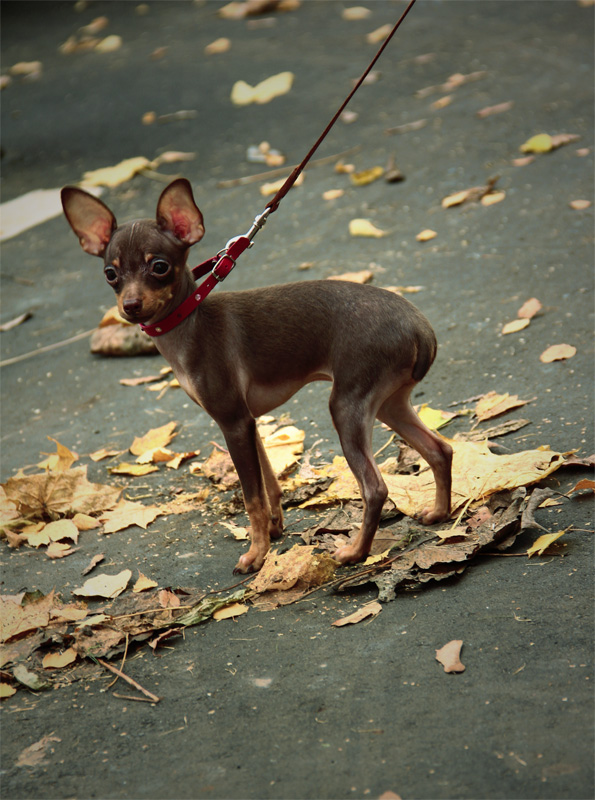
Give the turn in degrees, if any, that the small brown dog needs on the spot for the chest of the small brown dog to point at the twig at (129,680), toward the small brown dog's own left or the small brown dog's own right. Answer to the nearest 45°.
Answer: approximately 45° to the small brown dog's own left

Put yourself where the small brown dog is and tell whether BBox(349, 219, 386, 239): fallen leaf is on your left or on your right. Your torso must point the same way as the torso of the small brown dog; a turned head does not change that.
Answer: on your right

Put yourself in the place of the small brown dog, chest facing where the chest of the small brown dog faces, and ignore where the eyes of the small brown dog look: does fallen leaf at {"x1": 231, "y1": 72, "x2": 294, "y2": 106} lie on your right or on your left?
on your right

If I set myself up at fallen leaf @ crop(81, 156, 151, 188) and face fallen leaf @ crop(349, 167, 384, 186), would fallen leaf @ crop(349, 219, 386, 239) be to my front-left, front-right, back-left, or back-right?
front-right

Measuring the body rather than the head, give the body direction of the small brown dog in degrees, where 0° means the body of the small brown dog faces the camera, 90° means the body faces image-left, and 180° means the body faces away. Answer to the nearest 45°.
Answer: approximately 90°

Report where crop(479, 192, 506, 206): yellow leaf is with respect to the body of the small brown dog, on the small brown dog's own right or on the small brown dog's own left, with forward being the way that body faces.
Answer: on the small brown dog's own right

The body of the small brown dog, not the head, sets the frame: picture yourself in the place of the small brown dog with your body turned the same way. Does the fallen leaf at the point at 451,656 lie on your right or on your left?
on your left

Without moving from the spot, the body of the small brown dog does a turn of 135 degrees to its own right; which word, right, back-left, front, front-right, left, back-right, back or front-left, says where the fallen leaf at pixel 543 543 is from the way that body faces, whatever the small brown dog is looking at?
right

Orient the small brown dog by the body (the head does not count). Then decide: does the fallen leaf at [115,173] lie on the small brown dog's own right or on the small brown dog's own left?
on the small brown dog's own right

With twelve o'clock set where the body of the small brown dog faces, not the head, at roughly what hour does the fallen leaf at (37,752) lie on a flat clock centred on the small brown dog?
The fallen leaf is roughly at 10 o'clock from the small brown dog.

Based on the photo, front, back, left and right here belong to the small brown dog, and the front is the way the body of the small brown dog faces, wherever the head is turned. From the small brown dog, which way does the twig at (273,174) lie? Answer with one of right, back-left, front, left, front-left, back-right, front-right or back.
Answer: right

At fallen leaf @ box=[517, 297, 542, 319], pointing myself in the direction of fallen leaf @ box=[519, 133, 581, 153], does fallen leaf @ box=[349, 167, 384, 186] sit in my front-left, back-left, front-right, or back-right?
front-left
